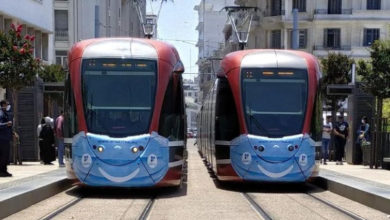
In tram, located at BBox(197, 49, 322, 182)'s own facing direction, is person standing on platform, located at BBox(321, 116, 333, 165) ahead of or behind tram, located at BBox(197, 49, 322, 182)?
behind

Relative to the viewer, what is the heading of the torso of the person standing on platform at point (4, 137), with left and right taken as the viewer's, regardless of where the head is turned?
facing to the right of the viewer
